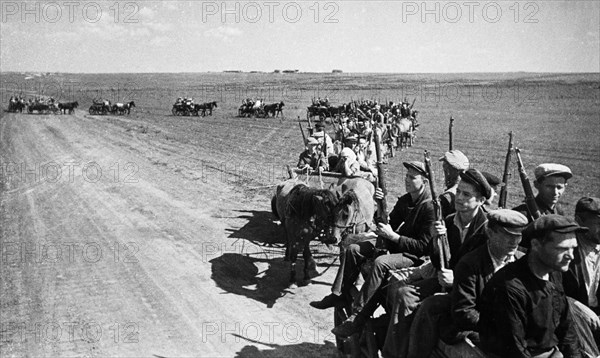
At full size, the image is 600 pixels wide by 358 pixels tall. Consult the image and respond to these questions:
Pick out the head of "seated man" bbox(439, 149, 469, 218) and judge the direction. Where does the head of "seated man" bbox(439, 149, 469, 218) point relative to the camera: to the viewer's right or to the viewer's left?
to the viewer's left

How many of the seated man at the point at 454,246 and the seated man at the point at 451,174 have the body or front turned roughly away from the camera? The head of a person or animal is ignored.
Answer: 0

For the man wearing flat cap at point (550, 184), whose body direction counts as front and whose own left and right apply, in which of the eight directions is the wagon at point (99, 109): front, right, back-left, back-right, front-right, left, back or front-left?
back

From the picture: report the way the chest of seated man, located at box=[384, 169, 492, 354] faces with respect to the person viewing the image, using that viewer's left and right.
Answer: facing the viewer and to the left of the viewer

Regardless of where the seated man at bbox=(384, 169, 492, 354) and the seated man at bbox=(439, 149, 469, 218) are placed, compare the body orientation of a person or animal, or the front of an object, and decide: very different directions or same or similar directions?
same or similar directions

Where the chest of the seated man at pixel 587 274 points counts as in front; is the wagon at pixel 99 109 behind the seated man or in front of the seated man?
behind

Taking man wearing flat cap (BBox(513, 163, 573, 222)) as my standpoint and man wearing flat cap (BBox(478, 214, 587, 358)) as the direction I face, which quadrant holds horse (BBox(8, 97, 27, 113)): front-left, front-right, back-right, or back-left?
back-right

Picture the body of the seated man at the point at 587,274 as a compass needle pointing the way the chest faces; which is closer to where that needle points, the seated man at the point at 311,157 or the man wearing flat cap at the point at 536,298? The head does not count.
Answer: the man wearing flat cap

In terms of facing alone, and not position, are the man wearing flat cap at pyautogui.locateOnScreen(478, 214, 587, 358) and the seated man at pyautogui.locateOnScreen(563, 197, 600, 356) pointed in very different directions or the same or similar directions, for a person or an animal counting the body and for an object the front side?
same or similar directions

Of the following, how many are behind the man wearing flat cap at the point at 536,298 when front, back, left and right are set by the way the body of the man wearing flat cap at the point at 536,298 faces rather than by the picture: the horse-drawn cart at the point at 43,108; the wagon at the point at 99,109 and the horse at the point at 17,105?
3

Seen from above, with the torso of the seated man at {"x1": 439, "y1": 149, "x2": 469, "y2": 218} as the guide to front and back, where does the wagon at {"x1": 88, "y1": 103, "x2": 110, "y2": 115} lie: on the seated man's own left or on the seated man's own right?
on the seated man's own right

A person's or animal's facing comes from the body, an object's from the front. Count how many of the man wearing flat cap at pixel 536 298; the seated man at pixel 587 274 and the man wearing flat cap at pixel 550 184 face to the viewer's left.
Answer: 0

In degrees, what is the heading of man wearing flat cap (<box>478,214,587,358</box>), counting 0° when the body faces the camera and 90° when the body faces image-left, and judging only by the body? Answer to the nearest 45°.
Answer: approximately 315°

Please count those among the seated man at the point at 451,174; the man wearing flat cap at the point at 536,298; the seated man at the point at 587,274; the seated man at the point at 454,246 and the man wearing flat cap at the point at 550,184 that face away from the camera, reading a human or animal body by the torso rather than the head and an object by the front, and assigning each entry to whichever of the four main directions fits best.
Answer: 0

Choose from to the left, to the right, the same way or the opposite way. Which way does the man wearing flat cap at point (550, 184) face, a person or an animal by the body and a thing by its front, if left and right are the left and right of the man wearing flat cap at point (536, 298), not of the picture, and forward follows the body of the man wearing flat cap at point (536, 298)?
the same way

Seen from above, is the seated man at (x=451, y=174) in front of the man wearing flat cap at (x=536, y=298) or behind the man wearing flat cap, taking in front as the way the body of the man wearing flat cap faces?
behind
